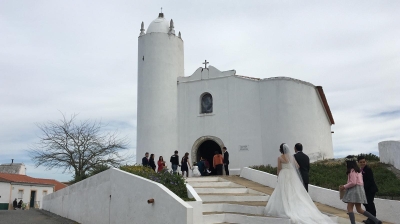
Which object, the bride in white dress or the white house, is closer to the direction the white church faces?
the bride in white dress

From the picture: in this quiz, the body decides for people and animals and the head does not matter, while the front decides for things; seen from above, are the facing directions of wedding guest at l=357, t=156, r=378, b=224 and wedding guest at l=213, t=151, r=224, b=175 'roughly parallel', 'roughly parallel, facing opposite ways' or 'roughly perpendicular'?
roughly perpendicular

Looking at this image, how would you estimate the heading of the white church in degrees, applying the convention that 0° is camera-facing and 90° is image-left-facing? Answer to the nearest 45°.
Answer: approximately 0°
